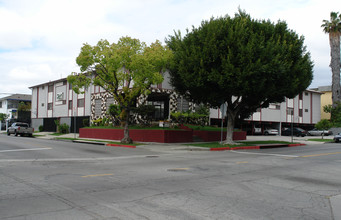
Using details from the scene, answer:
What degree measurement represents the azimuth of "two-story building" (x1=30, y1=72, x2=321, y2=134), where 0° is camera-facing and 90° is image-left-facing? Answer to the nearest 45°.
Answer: approximately 0°

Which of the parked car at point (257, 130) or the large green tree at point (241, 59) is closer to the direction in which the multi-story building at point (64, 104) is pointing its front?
the large green tree

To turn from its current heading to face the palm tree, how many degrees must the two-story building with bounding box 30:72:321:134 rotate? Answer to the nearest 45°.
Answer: approximately 90° to its left

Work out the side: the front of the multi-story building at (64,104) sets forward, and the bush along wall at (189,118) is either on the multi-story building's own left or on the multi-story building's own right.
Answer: on the multi-story building's own left

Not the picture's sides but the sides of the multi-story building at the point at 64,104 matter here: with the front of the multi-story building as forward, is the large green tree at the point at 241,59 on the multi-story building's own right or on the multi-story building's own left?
on the multi-story building's own left

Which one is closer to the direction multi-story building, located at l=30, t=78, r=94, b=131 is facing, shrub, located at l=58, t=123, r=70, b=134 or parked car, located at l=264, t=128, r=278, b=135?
the shrub
